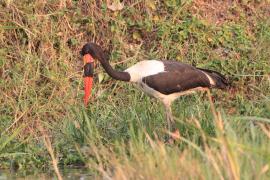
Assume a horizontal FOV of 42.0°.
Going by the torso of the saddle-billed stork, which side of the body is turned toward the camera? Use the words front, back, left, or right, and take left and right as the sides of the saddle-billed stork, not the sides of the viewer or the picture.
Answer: left
